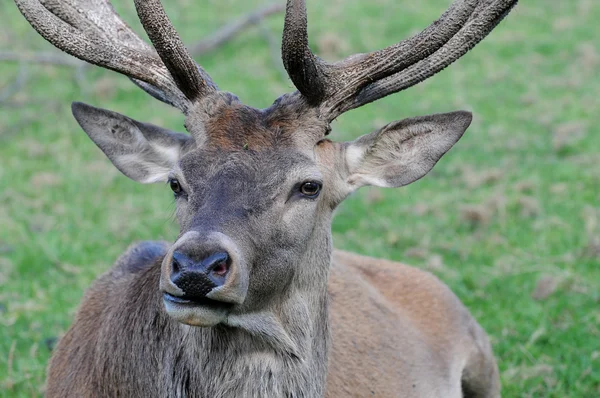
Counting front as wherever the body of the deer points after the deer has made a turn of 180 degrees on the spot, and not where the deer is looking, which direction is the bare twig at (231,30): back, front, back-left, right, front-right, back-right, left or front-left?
front-left

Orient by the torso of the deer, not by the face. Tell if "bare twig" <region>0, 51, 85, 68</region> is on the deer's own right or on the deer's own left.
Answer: on the deer's own right

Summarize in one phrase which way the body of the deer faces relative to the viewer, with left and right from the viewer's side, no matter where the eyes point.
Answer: facing the viewer and to the left of the viewer
